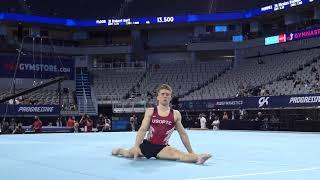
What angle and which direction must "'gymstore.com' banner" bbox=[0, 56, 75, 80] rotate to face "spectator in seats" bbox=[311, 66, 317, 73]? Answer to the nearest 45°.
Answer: approximately 45° to its left

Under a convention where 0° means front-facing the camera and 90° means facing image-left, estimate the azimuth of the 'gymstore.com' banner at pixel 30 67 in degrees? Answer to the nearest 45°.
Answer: approximately 0°

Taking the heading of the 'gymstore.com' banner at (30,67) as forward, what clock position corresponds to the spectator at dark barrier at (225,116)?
The spectator at dark barrier is roughly at 10 o'clock from the 'gymstore.com' banner.

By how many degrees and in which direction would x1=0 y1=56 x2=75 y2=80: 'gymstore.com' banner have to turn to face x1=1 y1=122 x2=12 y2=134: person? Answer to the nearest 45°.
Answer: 0° — it already faces them
